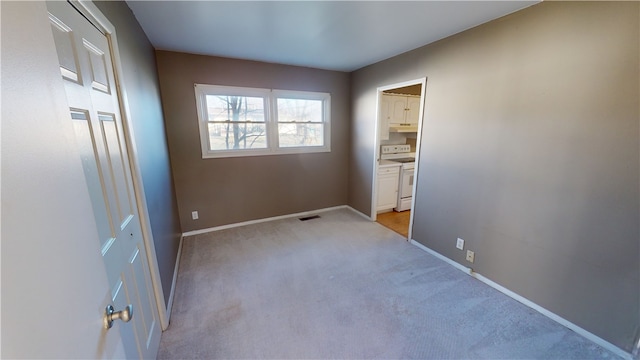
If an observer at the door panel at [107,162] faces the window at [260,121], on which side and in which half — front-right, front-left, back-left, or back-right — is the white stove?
front-right

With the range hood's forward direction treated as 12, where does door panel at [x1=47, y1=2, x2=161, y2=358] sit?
The door panel is roughly at 2 o'clock from the range hood.

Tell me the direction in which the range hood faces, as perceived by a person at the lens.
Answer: facing the viewer and to the right of the viewer

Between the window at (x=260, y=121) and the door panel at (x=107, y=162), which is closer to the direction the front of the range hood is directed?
the door panel

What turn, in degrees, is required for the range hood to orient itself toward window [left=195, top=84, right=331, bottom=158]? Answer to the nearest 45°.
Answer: approximately 90° to its right
